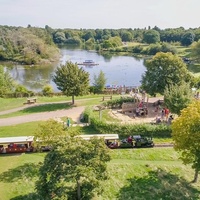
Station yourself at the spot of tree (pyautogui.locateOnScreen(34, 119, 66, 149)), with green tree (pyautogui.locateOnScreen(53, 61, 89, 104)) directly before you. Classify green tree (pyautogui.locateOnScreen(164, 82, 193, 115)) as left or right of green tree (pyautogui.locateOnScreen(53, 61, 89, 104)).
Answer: right

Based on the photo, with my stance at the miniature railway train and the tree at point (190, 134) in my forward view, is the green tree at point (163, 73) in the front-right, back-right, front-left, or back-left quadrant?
front-left

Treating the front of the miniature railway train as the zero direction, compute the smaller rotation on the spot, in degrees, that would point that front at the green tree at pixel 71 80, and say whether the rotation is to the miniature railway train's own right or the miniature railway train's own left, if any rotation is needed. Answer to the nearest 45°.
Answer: approximately 90° to the miniature railway train's own left

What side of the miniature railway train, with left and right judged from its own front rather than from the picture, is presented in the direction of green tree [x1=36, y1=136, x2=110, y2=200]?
right

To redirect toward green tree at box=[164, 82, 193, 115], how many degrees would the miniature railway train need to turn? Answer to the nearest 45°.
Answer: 0° — it already faces it

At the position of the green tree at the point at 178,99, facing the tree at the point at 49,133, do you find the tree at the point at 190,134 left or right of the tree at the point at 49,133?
left

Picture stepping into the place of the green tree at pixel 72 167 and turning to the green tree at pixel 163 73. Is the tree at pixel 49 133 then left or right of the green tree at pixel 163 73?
left

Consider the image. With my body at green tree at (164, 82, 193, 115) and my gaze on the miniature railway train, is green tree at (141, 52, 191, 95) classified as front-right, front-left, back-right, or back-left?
back-right

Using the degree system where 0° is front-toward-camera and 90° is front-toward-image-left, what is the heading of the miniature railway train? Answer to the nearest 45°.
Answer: approximately 270°

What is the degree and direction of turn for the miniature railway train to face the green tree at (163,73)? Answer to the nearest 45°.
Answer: approximately 45° to its left

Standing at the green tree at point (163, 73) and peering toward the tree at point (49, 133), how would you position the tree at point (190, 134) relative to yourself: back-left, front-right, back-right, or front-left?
front-left

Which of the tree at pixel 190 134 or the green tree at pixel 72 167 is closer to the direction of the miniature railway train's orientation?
the tree
